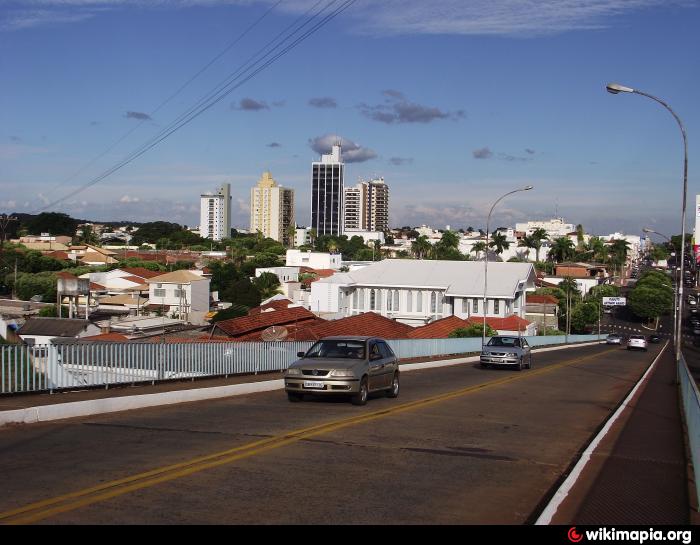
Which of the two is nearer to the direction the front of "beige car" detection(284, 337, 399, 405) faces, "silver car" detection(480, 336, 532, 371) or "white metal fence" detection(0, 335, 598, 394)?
the white metal fence

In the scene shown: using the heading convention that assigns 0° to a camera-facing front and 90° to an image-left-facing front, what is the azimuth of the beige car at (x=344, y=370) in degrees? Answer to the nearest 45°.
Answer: approximately 45°

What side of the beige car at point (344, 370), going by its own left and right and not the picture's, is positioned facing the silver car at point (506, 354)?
back

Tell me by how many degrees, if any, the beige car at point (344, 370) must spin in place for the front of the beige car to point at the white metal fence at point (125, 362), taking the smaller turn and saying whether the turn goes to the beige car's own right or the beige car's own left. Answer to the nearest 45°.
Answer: approximately 45° to the beige car's own right

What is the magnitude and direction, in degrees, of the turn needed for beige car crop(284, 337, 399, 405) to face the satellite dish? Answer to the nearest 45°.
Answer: approximately 135° to its right

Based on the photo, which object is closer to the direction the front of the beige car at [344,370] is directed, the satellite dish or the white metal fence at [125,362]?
the white metal fence
